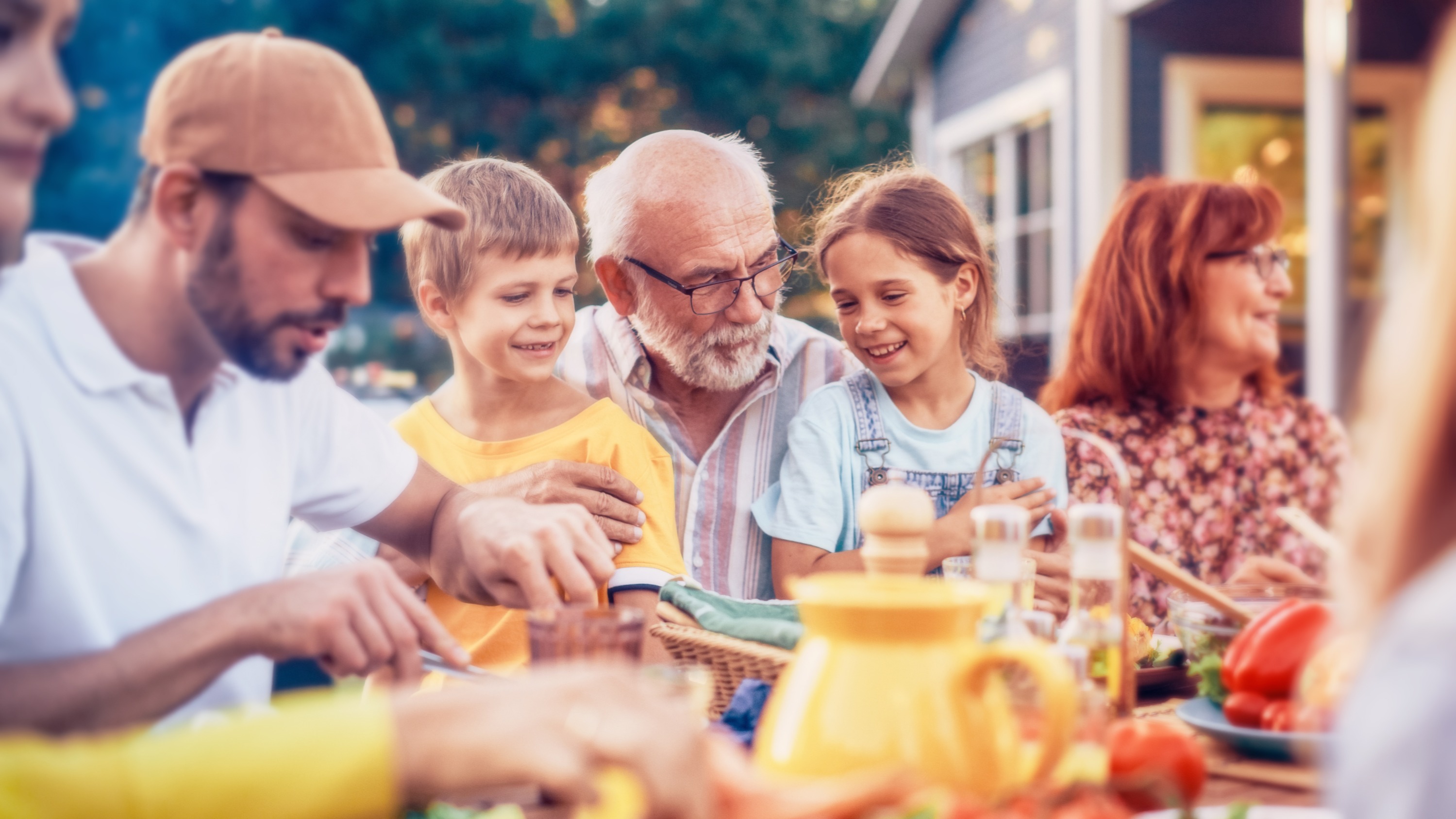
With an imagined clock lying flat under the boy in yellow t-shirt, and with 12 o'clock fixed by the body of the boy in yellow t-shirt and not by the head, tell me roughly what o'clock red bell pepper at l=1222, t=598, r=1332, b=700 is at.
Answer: The red bell pepper is roughly at 11 o'clock from the boy in yellow t-shirt.

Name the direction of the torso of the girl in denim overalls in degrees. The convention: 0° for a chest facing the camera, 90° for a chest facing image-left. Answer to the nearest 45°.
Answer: approximately 0°

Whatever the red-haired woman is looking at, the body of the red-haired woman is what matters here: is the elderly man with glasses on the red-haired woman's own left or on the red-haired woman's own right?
on the red-haired woman's own right

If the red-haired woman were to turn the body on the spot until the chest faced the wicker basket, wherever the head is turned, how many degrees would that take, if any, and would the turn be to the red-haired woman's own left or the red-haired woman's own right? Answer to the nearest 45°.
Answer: approximately 45° to the red-haired woman's own right

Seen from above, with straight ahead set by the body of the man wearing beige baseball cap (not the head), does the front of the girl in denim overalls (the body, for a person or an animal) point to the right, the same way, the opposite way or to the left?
to the right

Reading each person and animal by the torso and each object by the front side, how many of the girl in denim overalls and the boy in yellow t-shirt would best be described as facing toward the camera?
2

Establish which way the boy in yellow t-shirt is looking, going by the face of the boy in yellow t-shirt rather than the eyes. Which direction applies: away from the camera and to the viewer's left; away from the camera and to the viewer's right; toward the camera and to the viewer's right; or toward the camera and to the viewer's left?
toward the camera and to the viewer's right

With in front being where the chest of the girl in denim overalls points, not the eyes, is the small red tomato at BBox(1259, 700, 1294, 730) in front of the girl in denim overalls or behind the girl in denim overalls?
in front
